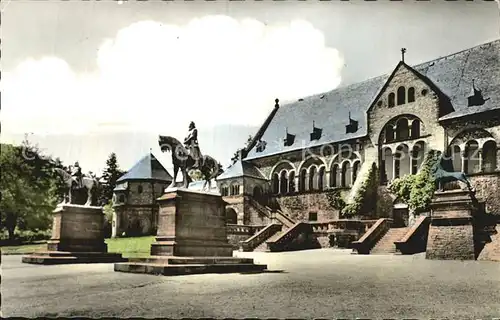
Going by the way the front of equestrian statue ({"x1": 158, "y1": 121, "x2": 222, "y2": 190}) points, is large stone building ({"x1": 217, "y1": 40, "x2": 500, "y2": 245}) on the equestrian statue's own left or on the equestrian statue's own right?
on the equestrian statue's own right

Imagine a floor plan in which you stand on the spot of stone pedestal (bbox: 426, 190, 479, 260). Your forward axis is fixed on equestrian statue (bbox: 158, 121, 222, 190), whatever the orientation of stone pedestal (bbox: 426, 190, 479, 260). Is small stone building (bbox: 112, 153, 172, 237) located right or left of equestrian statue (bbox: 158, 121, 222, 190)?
right

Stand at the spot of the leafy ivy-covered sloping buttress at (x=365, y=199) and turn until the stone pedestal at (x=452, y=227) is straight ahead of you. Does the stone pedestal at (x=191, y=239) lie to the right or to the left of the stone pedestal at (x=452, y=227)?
right

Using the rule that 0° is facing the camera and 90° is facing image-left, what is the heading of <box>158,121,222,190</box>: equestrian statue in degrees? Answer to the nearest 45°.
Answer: approximately 90°

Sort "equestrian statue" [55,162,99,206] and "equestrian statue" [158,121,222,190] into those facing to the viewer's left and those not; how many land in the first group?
2

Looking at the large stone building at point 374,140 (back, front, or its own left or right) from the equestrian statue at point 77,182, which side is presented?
front

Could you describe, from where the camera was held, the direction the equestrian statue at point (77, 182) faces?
facing to the left of the viewer

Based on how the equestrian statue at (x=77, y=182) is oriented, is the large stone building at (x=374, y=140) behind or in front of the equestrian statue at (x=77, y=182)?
behind

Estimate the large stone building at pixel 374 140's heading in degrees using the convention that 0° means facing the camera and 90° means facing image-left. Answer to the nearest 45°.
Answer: approximately 45°
